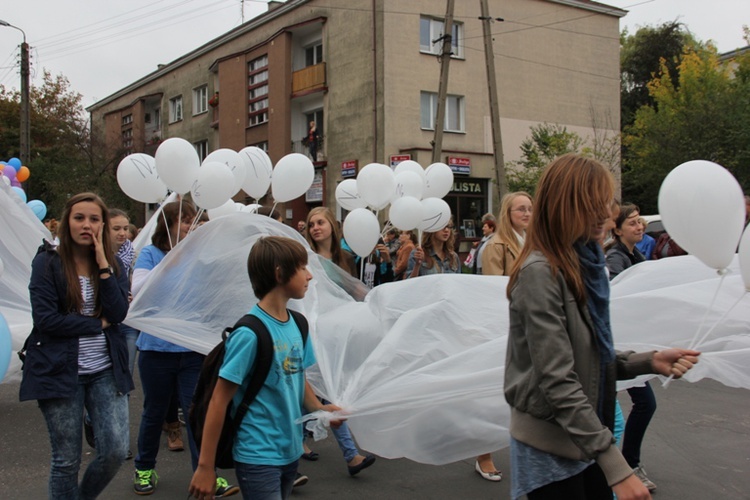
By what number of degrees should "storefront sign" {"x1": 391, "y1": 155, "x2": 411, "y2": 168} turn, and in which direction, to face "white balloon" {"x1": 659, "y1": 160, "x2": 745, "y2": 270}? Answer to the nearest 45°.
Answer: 0° — it already faces it

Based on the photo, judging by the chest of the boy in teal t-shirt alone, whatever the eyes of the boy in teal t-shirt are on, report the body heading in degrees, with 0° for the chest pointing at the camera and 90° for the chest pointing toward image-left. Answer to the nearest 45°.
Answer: approximately 315°

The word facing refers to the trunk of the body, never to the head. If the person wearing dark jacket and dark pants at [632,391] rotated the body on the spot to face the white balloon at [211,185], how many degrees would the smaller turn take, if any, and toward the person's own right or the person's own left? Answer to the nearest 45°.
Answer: approximately 135° to the person's own right

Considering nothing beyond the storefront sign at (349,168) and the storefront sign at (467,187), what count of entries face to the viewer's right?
0

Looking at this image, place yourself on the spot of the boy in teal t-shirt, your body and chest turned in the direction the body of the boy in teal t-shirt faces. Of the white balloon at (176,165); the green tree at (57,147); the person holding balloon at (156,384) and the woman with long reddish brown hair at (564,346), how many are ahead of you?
1

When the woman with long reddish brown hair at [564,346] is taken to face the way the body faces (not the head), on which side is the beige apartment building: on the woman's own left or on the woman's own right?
on the woman's own left

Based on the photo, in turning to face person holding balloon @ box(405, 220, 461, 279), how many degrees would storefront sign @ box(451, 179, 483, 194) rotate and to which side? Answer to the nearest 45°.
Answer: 0° — it already faces them

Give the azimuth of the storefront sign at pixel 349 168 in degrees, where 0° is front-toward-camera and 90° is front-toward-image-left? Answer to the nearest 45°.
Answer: approximately 45°

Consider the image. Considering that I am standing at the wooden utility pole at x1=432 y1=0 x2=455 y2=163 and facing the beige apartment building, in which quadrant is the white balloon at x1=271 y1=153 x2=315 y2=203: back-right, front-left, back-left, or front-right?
back-left

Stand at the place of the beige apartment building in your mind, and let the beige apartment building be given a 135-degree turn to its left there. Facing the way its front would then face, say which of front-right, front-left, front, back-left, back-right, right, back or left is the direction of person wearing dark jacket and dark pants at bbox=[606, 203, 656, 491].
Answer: right

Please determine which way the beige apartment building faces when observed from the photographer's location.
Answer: facing the viewer and to the left of the viewer

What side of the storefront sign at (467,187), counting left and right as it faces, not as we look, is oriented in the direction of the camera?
front

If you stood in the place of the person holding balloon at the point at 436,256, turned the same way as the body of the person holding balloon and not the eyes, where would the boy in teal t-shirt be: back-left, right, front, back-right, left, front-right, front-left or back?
front-right

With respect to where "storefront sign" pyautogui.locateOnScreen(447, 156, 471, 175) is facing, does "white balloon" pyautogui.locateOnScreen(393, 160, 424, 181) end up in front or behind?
in front

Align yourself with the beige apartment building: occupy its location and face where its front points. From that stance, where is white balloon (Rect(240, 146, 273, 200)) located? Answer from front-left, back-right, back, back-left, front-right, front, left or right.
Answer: front-left

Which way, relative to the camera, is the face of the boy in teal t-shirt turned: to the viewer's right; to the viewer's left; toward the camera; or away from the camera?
to the viewer's right

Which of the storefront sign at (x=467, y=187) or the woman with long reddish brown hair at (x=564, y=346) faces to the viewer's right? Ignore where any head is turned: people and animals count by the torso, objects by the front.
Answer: the woman with long reddish brown hair
